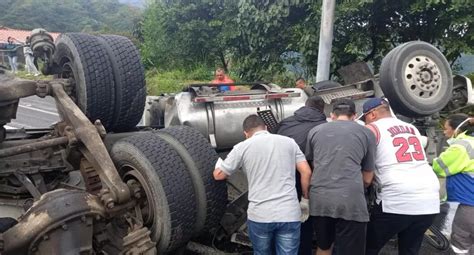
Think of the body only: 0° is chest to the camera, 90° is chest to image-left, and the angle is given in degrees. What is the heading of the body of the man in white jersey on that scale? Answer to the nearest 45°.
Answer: approximately 135°

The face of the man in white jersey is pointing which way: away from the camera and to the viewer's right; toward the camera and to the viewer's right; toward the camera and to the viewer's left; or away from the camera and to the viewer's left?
away from the camera and to the viewer's left

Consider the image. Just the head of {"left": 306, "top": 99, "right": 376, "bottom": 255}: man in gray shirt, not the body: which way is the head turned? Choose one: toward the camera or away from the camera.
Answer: away from the camera

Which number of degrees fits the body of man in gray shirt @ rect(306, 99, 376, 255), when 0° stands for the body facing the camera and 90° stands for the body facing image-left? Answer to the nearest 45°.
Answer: approximately 180°

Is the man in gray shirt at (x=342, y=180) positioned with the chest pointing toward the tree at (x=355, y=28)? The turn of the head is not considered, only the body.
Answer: yes

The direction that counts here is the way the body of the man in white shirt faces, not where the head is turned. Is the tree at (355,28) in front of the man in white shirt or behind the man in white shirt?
in front

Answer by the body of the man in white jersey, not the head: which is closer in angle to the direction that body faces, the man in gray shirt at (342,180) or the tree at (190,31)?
the tree

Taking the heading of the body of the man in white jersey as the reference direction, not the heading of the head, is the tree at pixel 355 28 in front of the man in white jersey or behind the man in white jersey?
in front

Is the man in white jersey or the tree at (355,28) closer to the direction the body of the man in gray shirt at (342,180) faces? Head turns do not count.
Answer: the tree

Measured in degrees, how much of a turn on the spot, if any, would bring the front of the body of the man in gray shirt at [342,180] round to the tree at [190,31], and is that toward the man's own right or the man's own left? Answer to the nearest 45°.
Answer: approximately 45° to the man's own left

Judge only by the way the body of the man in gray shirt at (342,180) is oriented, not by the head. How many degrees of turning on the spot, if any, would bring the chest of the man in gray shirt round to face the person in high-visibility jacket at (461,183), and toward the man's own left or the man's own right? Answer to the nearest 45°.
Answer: approximately 45° to the man's own right

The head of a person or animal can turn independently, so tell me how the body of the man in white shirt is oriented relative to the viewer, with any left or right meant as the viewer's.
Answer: facing away from the viewer
